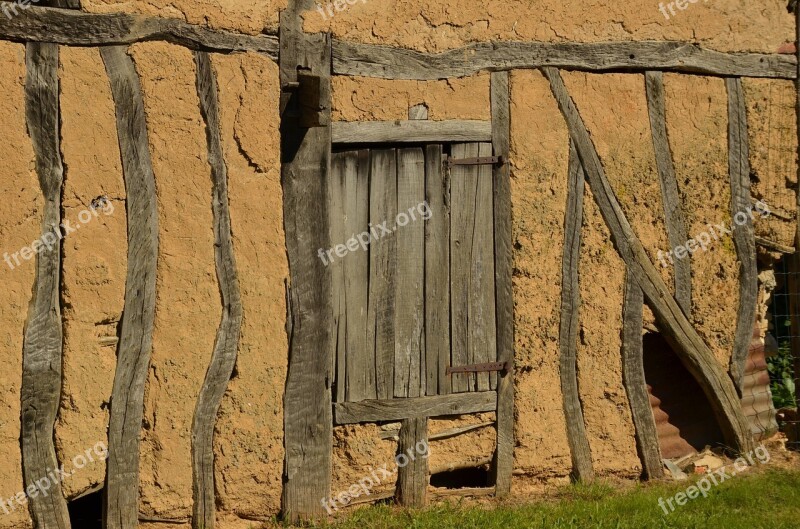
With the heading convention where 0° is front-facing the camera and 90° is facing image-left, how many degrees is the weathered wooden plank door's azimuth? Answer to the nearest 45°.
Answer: approximately 0°
